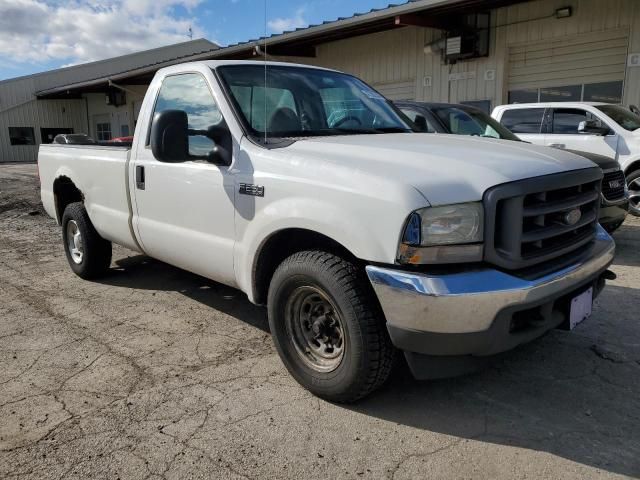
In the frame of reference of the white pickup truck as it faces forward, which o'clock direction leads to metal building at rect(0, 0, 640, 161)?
The metal building is roughly at 8 o'clock from the white pickup truck.

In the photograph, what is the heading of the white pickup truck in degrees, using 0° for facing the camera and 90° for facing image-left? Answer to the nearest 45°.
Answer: approximately 315°

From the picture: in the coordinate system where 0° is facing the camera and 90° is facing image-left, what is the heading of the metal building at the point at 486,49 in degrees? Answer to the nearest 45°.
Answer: approximately 45°

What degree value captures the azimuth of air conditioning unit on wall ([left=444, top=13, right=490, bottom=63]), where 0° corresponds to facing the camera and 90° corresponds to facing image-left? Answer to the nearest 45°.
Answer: approximately 45°

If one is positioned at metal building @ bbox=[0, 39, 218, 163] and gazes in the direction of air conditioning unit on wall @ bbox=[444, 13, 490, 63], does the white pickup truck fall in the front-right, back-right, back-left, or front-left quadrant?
front-right

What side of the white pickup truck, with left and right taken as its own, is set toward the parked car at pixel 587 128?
left

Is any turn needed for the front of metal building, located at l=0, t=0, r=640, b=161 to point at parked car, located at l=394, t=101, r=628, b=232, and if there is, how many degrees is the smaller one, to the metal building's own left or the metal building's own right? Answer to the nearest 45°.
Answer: approximately 45° to the metal building's own left

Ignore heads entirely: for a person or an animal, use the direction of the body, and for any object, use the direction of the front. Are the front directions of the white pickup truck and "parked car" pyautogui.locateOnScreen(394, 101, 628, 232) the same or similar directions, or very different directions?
same or similar directions

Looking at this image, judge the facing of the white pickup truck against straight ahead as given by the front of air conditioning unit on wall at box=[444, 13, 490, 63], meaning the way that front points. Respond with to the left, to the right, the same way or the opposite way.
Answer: to the left

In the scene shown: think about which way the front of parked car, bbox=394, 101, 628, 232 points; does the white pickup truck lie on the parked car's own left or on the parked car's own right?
on the parked car's own right

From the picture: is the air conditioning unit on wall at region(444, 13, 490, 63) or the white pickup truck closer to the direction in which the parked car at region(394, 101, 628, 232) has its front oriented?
the white pickup truck

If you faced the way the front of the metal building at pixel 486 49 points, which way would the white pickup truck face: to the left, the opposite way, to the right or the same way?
to the left

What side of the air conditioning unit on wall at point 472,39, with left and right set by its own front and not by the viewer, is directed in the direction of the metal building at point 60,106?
right

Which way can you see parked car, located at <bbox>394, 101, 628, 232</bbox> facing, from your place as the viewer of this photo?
facing the viewer and to the right of the viewer

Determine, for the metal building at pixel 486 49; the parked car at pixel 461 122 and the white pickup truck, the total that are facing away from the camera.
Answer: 0

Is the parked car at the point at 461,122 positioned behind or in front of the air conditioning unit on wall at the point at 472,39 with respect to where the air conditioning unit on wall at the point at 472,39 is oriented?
in front
